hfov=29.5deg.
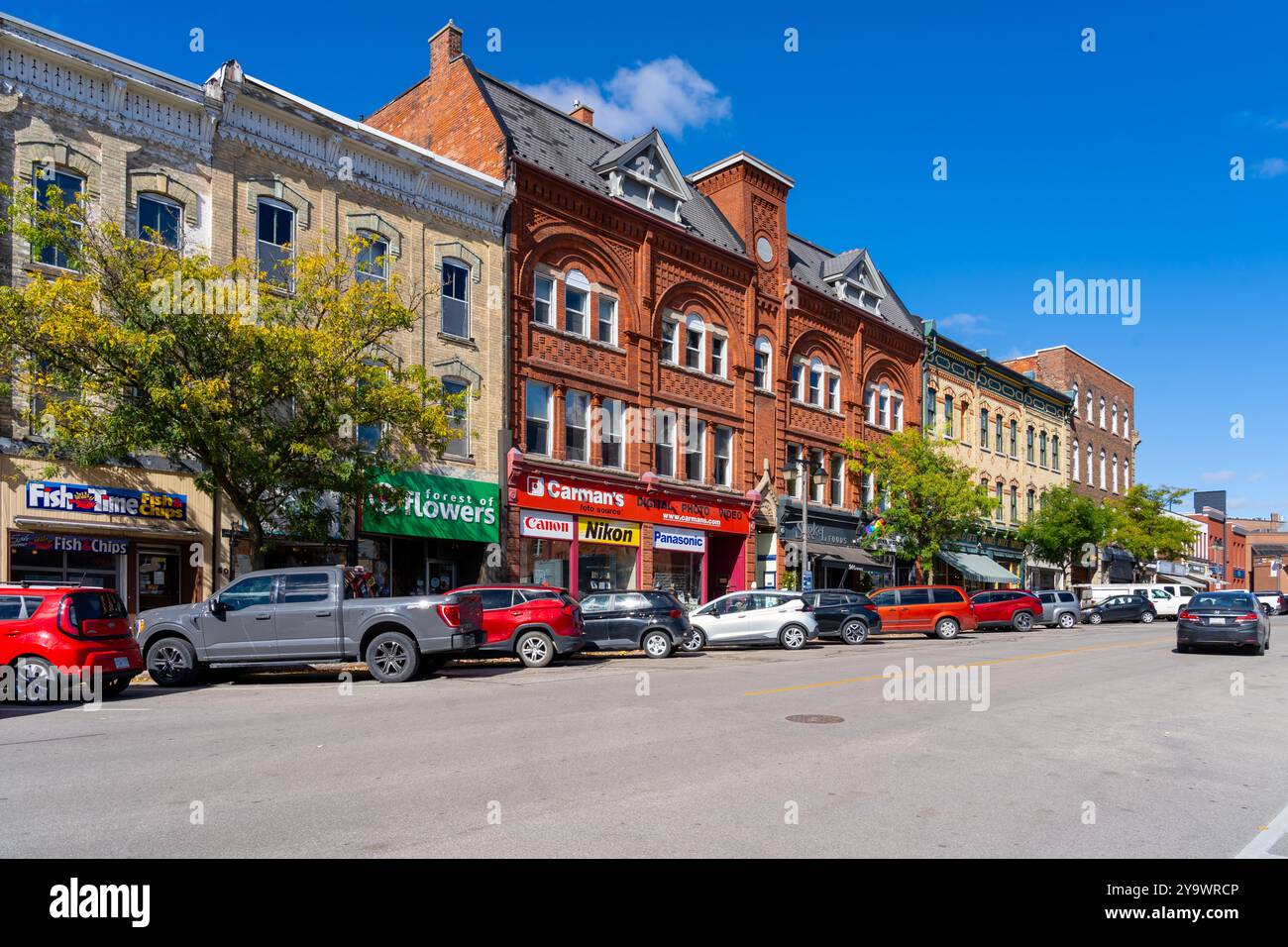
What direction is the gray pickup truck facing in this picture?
to the viewer's left

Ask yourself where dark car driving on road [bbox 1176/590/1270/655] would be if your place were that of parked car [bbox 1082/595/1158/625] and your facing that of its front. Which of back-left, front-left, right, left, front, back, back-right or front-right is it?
left

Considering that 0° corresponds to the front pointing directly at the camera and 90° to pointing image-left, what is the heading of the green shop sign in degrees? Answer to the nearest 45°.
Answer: approximately 315°

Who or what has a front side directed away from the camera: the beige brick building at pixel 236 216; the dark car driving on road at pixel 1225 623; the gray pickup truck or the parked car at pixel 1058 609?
the dark car driving on road at pixel 1225 623

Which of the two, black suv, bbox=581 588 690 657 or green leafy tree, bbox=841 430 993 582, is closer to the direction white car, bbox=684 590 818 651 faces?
the black suv

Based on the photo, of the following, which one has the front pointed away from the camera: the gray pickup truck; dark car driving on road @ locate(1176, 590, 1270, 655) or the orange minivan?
the dark car driving on road

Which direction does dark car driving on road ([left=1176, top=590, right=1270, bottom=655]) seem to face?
away from the camera

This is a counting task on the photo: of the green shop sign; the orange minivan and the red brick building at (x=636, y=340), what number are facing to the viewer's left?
1

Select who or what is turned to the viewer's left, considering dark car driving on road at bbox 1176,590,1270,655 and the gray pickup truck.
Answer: the gray pickup truck

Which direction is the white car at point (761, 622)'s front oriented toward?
to the viewer's left

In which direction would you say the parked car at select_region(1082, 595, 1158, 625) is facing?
to the viewer's left

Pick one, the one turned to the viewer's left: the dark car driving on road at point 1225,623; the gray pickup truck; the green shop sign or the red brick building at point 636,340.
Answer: the gray pickup truck
